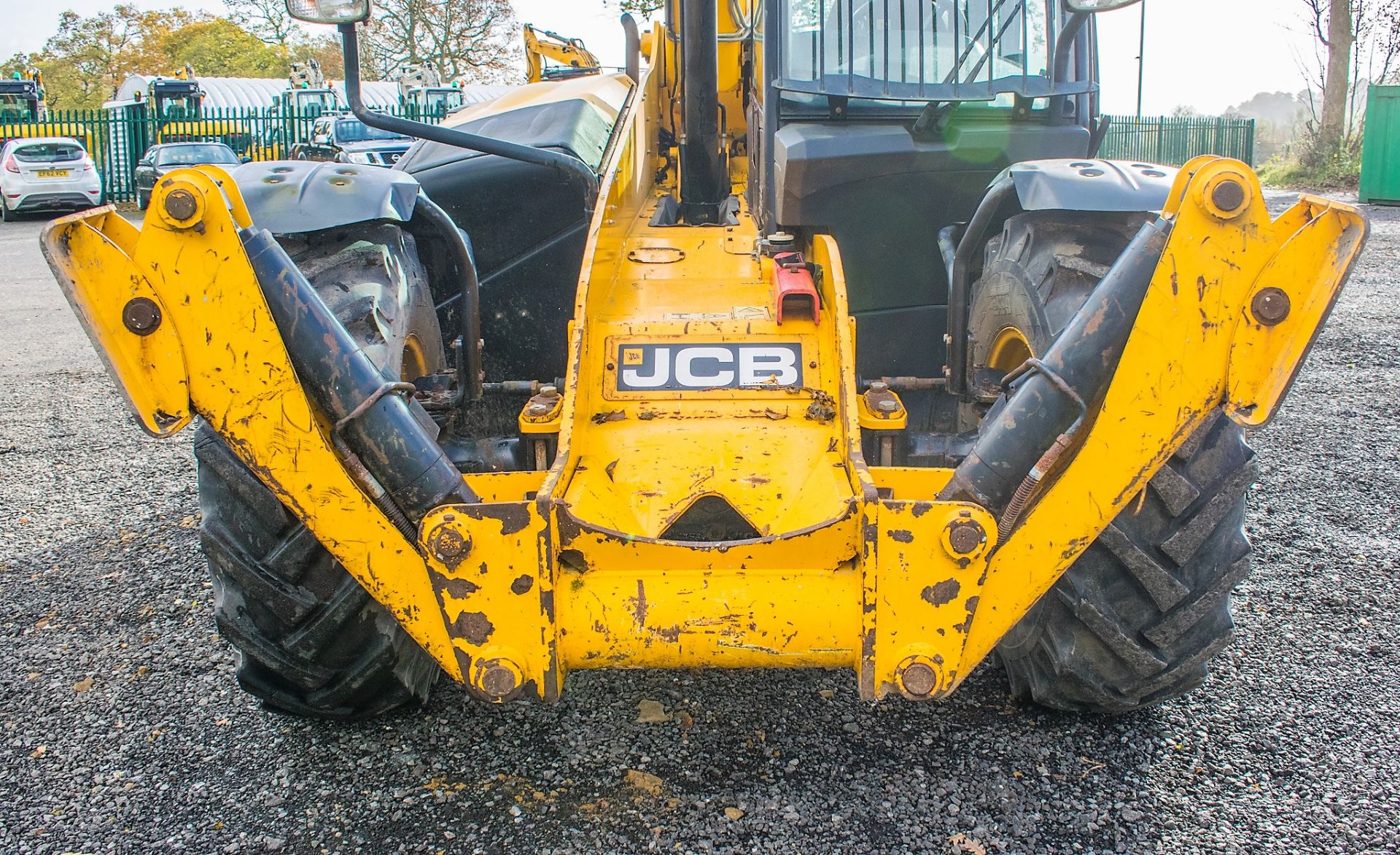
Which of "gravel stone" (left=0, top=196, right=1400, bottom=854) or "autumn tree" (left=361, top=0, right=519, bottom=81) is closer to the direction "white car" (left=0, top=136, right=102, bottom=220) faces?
the autumn tree

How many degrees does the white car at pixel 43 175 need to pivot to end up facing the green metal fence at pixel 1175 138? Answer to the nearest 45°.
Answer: approximately 90° to its right

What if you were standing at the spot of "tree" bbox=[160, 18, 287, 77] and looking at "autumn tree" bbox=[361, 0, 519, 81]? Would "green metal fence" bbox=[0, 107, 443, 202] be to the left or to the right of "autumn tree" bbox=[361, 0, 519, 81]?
right

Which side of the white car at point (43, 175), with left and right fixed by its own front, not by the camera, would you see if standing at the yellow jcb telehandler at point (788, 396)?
back

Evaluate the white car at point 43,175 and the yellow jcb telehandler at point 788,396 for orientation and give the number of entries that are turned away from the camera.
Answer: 1

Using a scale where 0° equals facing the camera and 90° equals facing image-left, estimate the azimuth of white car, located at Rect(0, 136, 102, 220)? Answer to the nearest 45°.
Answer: approximately 180°

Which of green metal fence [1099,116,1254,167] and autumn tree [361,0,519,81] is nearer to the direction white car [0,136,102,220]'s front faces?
the autumn tree

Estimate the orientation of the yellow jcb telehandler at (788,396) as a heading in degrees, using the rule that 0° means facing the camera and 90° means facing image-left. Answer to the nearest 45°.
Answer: approximately 0°
